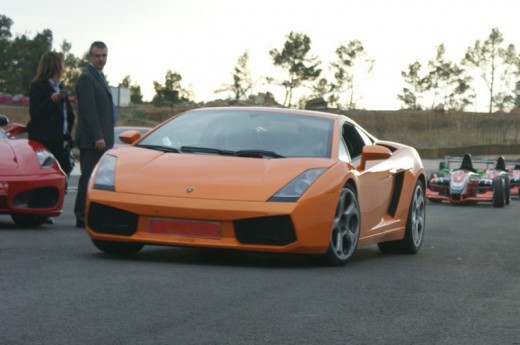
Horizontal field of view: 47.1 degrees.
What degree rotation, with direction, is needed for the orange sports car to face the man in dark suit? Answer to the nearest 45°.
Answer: approximately 90° to its right

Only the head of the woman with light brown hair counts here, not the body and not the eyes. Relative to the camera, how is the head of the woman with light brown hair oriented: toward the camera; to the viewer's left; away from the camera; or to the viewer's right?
to the viewer's right

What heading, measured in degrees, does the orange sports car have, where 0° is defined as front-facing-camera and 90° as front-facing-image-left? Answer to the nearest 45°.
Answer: approximately 45°

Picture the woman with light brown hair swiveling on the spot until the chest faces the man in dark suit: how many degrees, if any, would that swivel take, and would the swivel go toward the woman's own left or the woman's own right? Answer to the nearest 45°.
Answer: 0° — they already face them

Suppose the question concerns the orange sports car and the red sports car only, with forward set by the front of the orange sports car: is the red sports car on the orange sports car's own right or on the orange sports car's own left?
on the orange sports car's own right

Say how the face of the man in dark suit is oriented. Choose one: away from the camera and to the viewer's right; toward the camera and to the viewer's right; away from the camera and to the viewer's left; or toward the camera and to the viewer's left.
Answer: toward the camera and to the viewer's right

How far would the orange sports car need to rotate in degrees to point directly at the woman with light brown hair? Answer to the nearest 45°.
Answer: approximately 90° to its right
